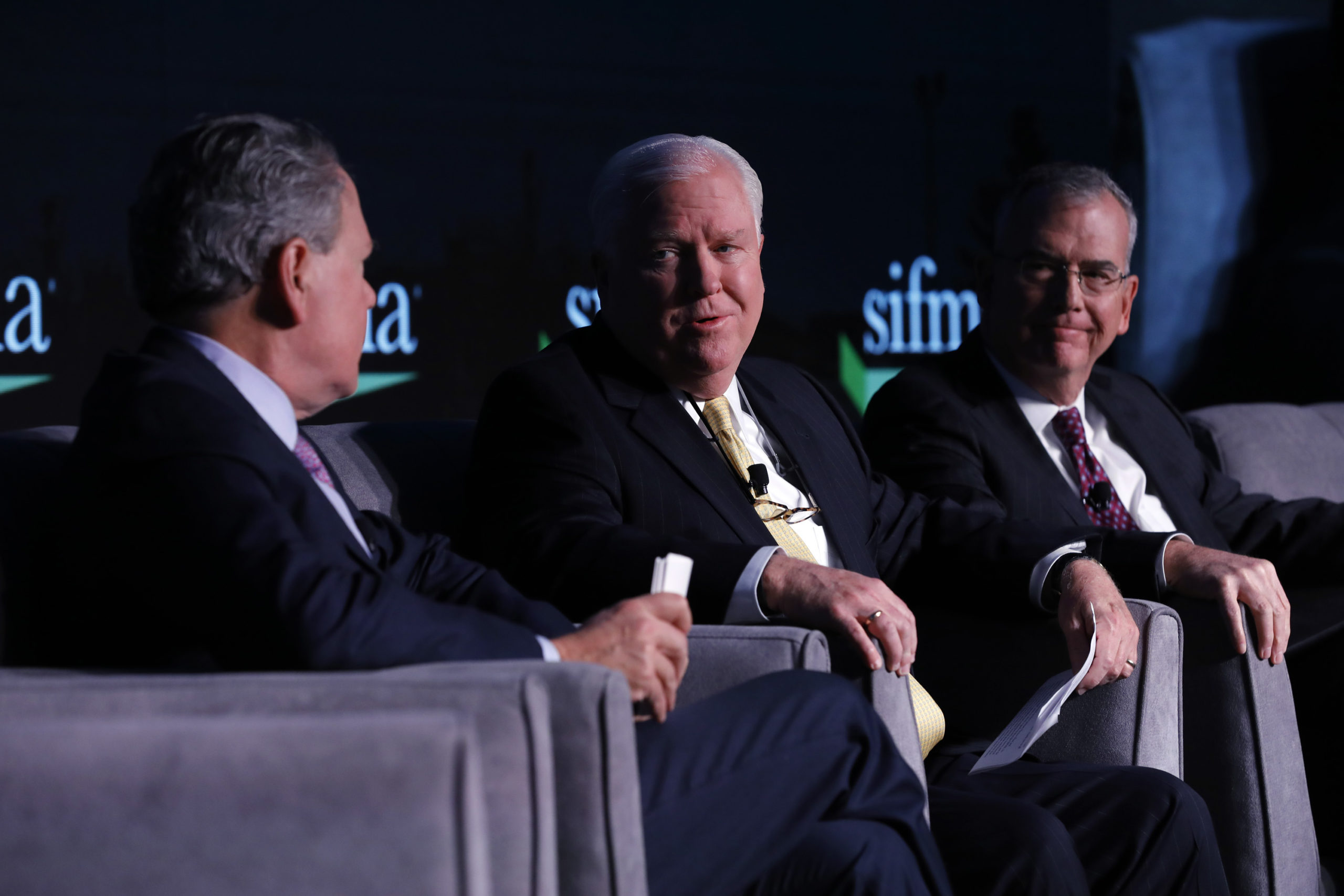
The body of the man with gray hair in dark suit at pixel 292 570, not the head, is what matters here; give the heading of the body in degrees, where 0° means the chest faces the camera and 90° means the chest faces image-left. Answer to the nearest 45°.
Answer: approximately 270°

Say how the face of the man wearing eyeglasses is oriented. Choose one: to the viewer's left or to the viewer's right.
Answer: to the viewer's left

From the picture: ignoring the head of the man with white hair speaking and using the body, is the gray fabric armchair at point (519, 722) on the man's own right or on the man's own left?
on the man's own right

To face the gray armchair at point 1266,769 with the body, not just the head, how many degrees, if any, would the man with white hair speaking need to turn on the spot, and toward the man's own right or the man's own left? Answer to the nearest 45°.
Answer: approximately 45° to the man's own left

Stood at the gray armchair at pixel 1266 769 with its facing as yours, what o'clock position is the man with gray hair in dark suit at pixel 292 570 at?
The man with gray hair in dark suit is roughly at 3 o'clock from the gray armchair.

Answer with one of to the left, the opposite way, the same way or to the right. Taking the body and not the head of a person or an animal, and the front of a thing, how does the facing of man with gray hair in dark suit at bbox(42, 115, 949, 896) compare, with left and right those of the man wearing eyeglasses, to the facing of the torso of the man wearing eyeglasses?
to the left

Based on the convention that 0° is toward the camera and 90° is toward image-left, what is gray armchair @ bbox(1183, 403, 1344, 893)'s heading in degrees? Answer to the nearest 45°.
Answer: approximately 315°

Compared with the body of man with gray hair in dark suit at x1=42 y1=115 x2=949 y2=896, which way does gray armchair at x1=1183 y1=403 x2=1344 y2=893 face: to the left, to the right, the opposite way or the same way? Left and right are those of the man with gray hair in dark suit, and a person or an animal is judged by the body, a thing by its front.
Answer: to the right

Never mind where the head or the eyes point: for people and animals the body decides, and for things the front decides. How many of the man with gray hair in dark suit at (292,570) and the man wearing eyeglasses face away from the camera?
0

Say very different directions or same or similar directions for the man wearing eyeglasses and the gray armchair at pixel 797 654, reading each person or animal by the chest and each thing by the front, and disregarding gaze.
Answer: same or similar directions

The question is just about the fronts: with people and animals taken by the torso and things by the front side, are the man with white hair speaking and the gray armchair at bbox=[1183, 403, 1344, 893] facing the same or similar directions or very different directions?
same or similar directions

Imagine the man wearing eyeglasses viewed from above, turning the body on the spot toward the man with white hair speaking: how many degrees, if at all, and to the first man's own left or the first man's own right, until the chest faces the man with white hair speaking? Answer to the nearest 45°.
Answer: approximately 90° to the first man's own right

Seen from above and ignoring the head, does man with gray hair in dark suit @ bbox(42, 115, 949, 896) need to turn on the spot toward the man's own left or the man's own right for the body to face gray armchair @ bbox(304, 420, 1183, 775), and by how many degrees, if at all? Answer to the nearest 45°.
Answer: approximately 45° to the man's own left
